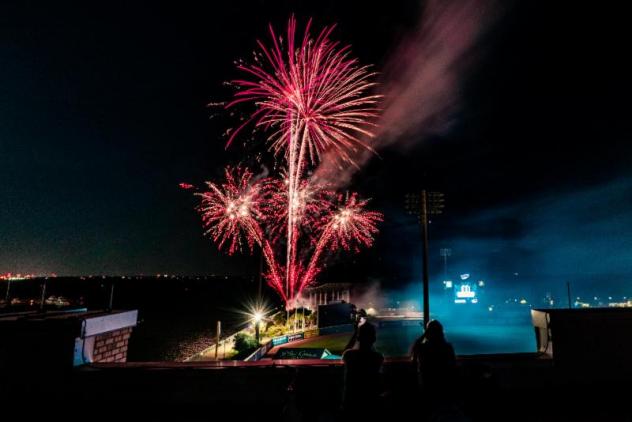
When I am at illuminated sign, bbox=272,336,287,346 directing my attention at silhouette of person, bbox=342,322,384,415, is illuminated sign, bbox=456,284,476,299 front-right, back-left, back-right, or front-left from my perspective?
back-left

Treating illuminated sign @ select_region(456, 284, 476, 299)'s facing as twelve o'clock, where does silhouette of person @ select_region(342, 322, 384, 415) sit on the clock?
The silhouette of person is roughly at 12 o'clock from the illuminated sign.

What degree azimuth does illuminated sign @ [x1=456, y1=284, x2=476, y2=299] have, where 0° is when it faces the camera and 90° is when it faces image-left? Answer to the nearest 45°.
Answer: approximately 0°

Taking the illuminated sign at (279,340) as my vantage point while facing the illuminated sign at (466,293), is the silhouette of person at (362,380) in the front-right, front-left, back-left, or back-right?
back-right
